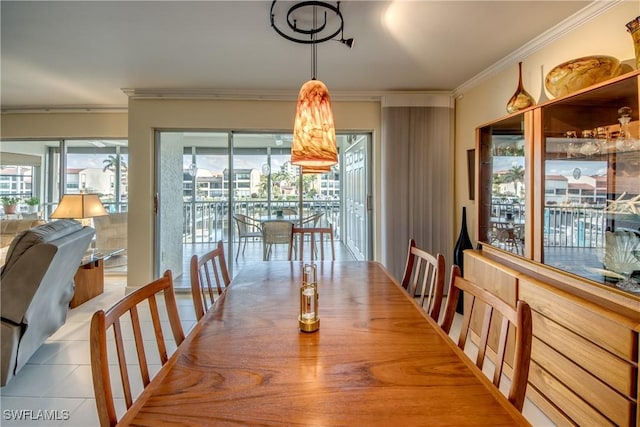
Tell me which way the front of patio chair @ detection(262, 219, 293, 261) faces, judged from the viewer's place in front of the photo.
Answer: facing away from the viewer

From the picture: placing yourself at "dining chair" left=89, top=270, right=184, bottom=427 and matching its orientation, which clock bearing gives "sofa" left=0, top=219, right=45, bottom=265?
The sofa is roughly at 7 o'clock from the dining chair.

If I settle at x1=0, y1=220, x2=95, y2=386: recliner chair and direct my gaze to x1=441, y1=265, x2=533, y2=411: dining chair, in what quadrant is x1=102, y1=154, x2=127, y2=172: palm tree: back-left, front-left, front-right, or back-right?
back-left

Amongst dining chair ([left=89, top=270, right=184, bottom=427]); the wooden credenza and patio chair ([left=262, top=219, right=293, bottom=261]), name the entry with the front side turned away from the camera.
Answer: patio chair ([left=262, top=219, right=293, bottom=261])

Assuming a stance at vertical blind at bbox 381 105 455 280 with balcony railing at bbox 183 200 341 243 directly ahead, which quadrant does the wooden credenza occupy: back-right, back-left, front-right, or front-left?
back-left

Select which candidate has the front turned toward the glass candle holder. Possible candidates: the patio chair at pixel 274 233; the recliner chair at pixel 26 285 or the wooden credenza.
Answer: the wooden credenza

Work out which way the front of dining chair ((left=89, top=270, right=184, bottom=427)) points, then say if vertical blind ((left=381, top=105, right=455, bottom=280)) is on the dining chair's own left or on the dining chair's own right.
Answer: on the dining chair's own left

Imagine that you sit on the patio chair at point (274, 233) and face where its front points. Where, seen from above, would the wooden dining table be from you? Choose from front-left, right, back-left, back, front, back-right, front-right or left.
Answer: back

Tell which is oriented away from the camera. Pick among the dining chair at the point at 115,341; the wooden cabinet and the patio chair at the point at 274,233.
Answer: the patio chair at the point at 274,233

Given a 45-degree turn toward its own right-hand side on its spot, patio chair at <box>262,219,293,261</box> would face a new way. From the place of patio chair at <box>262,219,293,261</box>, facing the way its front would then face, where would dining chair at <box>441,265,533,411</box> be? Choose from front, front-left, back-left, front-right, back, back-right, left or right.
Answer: back-right
